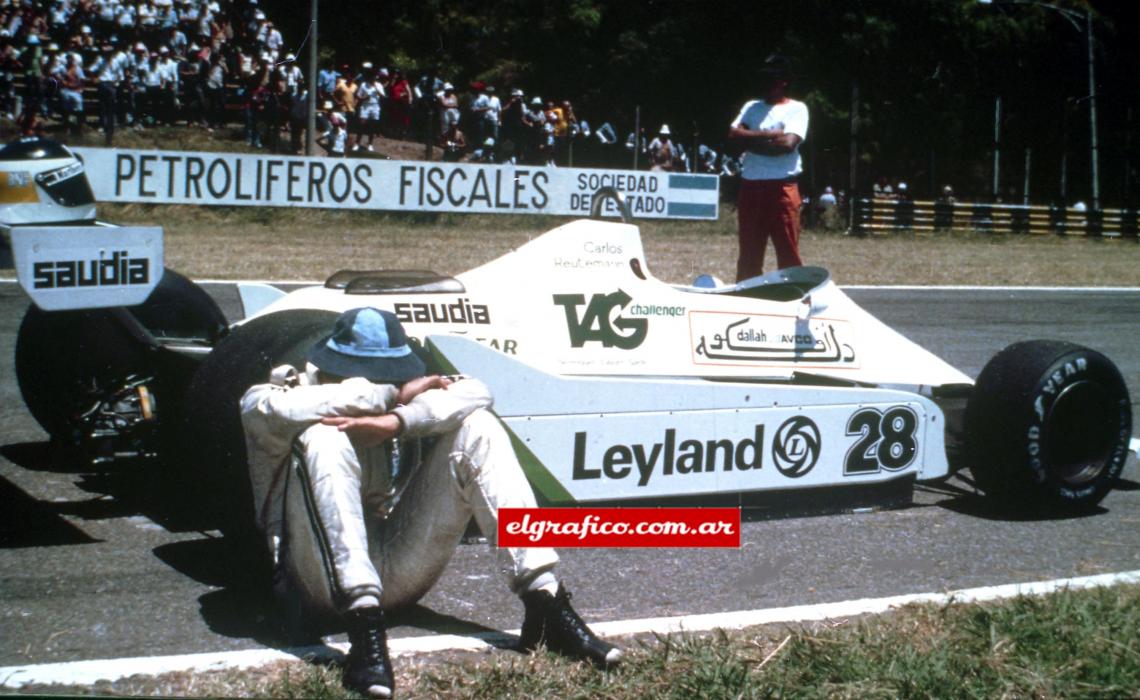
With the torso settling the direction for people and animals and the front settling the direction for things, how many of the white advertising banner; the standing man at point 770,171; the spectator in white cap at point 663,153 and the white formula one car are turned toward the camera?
3

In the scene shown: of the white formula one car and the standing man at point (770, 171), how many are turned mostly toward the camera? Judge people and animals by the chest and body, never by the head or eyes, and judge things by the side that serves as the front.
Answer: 1

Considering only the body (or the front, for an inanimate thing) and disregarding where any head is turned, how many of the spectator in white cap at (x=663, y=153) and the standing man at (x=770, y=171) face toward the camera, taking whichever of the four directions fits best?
2

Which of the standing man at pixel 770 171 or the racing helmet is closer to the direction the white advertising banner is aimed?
the racing helmet

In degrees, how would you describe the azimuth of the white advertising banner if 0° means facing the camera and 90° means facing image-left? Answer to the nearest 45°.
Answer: approximately 0°

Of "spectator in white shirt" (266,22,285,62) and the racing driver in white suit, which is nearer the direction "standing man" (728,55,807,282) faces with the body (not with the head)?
the racing driver in white suit

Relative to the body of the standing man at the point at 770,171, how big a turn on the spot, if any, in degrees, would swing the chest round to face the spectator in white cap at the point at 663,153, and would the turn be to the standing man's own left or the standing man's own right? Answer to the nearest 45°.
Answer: approximately 180°

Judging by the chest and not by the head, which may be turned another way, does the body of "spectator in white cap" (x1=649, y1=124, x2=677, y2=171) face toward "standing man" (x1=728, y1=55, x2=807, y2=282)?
yes

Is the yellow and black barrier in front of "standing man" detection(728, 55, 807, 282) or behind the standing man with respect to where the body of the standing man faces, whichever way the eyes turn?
behind
